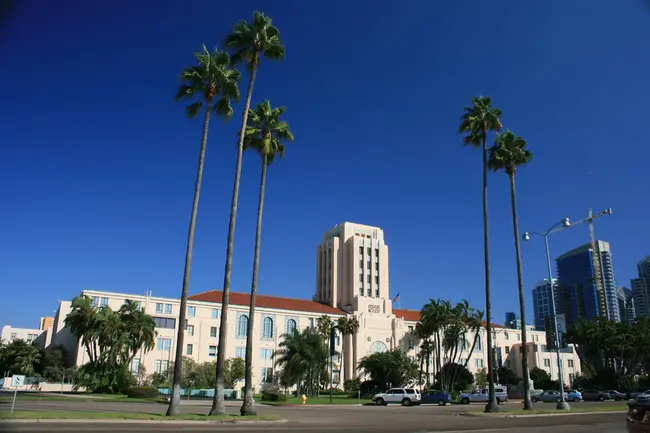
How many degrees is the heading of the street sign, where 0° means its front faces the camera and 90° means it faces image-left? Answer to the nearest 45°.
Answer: approximately 0°
